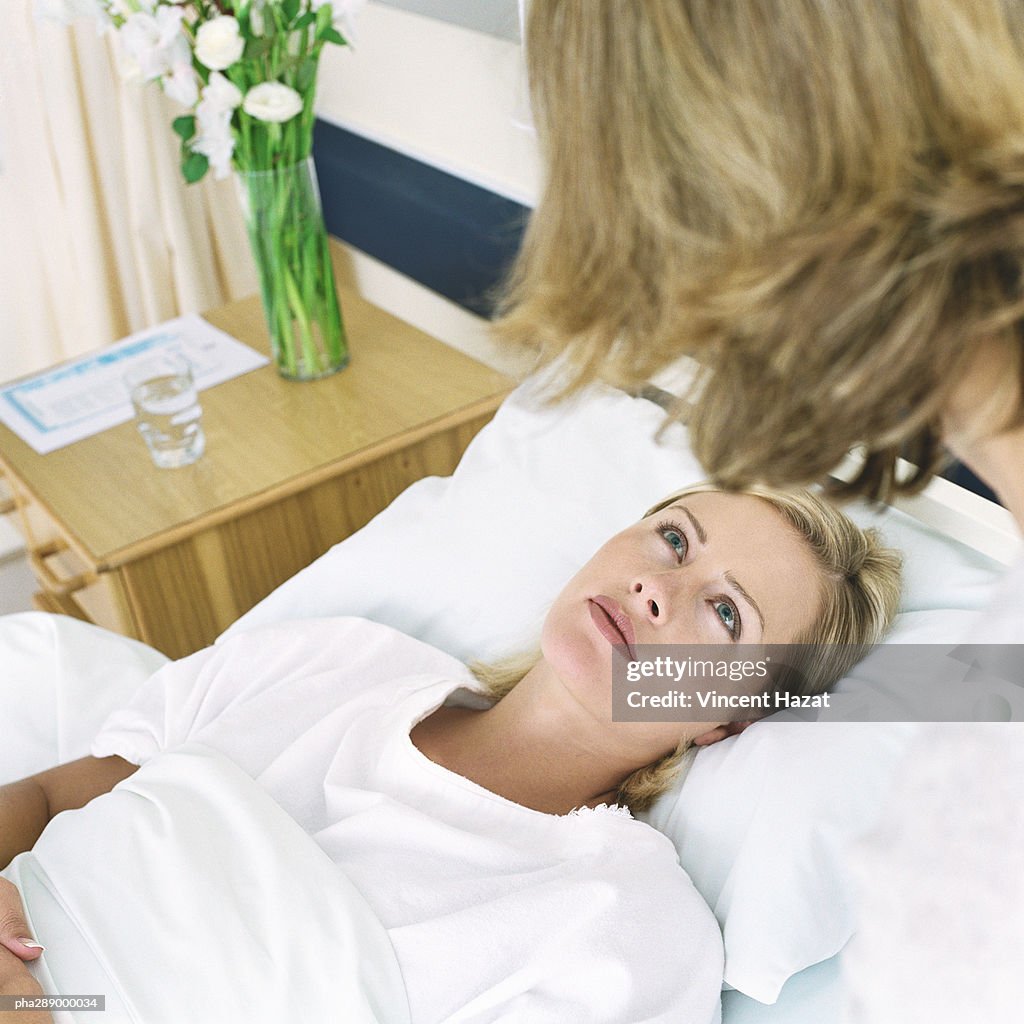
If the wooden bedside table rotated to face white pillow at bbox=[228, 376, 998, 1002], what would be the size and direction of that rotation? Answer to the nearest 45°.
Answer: approximately 90° to its left

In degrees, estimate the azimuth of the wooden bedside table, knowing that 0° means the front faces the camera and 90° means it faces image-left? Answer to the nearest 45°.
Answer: approximately 45°
